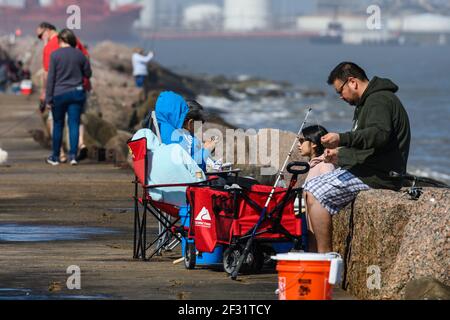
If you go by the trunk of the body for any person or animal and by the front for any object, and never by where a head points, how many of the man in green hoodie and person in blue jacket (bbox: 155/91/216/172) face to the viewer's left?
1

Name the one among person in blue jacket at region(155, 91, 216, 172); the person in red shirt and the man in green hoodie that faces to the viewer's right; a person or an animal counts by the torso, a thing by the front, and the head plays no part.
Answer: the person in blue jacket

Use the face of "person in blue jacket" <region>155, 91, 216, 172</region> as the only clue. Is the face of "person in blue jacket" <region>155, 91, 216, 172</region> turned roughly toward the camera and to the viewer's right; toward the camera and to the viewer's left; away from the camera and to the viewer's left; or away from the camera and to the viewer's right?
away from the camera and to the viewer's right

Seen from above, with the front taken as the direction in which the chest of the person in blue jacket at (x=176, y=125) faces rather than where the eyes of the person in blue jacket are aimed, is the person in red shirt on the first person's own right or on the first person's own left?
on the first person's own left

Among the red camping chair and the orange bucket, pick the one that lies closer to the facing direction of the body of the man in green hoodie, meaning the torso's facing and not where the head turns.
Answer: the red camping chair

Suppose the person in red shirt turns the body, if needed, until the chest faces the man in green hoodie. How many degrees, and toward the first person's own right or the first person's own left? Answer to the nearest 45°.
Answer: approximately 45° to the first person's own left

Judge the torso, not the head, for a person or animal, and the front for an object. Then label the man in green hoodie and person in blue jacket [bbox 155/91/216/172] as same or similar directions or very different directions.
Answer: very different directions

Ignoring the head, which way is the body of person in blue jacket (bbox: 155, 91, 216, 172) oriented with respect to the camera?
to the viewer's right

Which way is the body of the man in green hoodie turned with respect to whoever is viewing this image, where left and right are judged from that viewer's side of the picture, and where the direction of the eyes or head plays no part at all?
facing to the left of the viewer
